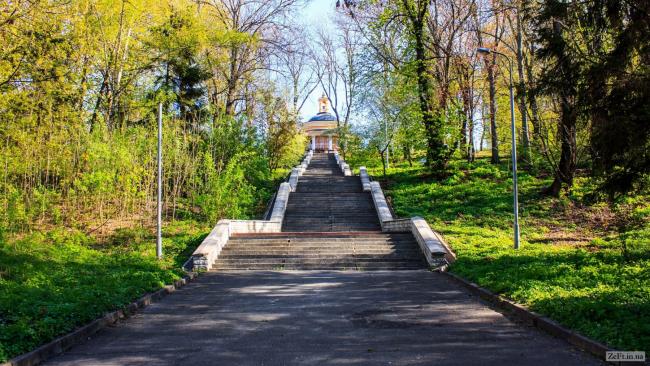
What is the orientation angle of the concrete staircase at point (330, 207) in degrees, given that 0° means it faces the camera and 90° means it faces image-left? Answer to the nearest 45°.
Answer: approximately 0°

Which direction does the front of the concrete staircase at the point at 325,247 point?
toward the camera
